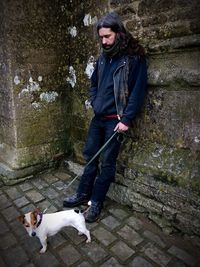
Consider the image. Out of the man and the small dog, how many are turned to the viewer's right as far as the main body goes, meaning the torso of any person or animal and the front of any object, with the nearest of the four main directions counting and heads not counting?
0

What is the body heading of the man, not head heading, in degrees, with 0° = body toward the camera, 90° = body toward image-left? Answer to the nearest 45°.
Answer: approximately 45°

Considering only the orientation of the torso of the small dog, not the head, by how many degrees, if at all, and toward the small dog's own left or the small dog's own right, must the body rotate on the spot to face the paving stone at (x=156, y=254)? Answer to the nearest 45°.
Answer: approximately 135° to the small dog's own left

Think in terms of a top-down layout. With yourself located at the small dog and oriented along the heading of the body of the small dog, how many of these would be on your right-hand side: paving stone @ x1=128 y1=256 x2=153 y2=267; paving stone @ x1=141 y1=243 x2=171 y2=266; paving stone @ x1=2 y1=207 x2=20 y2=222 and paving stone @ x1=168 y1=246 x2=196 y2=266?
1
